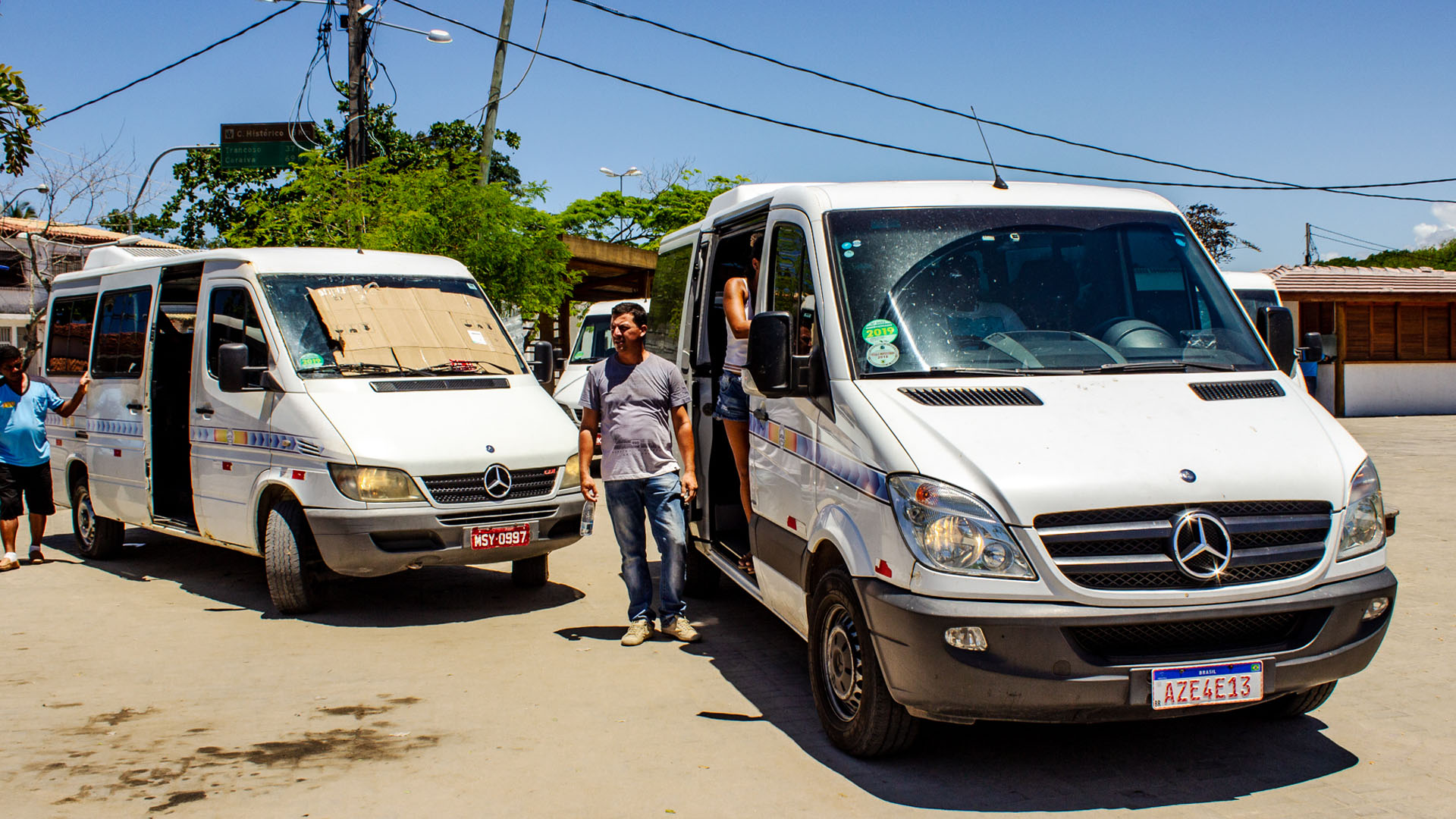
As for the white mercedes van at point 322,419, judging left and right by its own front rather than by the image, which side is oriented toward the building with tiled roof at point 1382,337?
left

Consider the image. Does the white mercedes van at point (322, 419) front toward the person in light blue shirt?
no

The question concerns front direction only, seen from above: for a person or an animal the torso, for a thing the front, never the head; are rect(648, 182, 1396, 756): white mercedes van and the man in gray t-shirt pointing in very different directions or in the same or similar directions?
same or similar directions

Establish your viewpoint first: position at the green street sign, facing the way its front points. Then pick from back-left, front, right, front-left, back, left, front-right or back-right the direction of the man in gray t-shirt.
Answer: front

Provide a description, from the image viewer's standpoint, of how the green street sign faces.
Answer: facing the viewer

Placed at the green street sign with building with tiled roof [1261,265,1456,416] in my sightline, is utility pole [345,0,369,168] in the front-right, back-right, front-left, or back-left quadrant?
front-right

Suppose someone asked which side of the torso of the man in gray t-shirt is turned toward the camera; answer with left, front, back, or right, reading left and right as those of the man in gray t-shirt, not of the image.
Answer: front

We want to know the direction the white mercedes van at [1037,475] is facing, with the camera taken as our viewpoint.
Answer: facing the viewer and to the right of the viewer

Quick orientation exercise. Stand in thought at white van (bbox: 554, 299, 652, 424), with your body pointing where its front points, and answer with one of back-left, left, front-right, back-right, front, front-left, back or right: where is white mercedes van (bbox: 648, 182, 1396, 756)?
front-left

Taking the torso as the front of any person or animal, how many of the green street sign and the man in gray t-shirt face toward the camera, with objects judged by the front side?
2

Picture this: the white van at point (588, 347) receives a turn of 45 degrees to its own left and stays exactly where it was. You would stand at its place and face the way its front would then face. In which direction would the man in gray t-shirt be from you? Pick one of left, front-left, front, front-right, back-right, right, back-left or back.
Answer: front

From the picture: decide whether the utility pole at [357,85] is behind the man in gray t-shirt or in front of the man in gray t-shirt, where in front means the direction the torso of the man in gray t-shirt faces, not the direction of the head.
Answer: behind
